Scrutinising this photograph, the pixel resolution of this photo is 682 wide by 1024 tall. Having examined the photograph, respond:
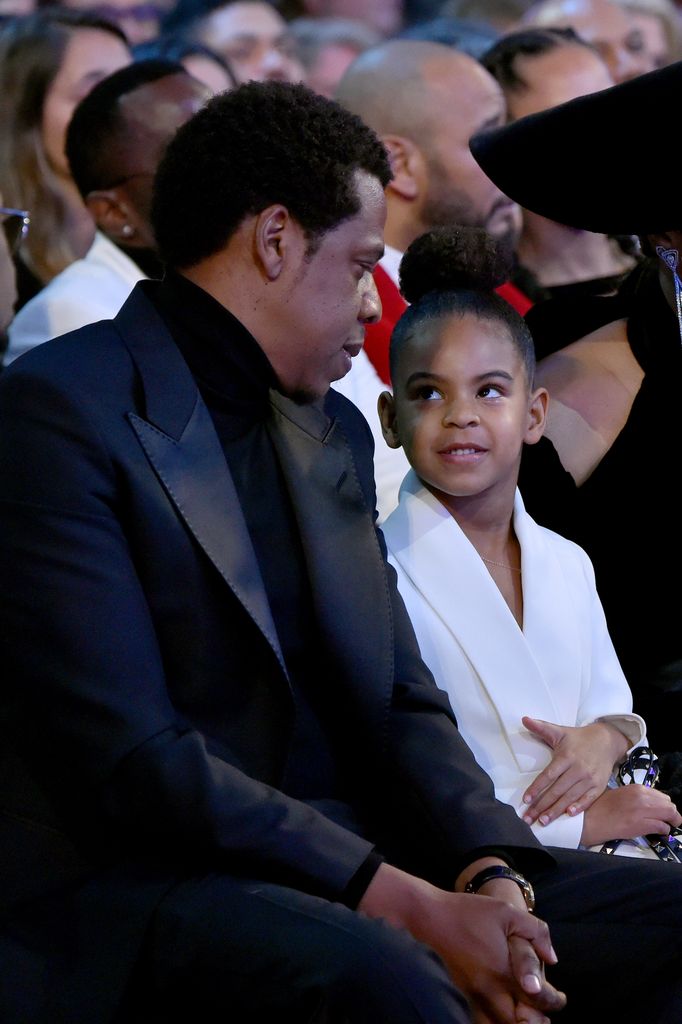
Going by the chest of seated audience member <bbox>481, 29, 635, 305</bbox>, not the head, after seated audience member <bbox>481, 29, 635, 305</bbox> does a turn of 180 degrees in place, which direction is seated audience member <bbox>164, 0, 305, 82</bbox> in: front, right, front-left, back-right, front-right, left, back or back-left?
front

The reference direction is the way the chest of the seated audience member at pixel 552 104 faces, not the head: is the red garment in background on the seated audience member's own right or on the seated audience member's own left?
on the seated audience member's own right

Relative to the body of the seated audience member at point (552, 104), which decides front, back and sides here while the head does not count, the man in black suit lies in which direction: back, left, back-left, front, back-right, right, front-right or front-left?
front-right

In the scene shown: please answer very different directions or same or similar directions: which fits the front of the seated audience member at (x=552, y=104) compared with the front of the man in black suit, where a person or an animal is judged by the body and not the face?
same or similar directions

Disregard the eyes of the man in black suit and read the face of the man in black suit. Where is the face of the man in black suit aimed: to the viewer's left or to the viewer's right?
to the viewer's right

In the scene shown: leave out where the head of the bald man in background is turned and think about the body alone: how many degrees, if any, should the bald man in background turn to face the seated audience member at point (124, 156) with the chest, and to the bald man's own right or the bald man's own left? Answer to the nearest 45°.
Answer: approximately 135° to the bald man's own right

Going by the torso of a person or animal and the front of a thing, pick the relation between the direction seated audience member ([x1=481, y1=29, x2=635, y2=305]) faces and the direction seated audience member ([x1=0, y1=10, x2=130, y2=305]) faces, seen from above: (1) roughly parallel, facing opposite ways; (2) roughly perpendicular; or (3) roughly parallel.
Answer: roughly parallel

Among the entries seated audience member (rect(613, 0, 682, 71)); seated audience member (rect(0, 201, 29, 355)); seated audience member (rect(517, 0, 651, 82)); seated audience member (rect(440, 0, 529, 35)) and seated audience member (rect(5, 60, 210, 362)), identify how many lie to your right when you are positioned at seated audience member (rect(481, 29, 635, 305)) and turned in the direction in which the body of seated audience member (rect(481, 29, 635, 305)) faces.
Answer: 2

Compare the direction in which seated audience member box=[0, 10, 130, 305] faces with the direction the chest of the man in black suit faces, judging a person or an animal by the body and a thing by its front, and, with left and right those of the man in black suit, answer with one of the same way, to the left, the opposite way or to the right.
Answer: the same way

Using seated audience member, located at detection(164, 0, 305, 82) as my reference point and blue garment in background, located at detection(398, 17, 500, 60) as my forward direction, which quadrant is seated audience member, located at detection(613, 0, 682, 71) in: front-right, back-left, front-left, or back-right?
front-left

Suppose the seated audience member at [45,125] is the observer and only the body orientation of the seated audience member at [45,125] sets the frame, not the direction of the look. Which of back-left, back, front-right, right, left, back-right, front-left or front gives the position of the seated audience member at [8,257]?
front-right

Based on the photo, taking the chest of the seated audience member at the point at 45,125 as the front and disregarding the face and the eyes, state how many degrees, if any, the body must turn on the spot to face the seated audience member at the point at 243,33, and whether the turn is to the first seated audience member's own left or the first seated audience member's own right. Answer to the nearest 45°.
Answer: approximately 90° to the first seated audience member's own left

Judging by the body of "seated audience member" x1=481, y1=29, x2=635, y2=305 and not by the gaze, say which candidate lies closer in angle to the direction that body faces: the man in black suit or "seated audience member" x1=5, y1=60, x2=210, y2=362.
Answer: the man in black suit

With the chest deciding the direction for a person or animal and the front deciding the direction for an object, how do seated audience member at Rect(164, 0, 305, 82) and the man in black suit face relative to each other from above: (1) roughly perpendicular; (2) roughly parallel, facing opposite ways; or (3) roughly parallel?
roughly parallel

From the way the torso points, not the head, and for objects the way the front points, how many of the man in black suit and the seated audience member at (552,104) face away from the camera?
0
